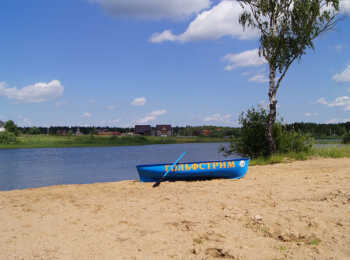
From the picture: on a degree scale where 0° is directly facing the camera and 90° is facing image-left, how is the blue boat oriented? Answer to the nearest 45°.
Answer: approximately 270°

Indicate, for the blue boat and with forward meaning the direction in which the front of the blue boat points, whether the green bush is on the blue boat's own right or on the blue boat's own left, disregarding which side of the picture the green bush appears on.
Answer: on the blue boat's own left
